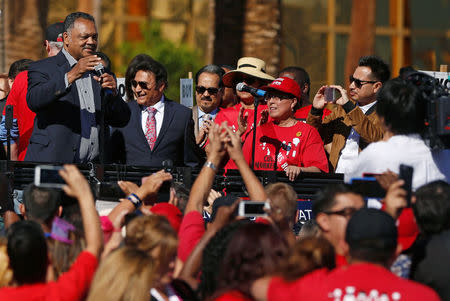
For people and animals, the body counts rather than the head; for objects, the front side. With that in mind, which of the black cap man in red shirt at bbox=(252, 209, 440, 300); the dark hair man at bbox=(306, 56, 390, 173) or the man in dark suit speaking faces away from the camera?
the black cap man in red shirt at bbox=(252, 209, 440, 300)

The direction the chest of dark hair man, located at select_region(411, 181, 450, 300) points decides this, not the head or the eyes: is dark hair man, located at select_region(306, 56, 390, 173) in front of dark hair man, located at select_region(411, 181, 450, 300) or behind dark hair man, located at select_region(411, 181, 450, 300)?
in front

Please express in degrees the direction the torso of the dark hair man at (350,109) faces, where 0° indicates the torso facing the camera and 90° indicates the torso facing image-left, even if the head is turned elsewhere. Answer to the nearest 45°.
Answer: approximately 45°

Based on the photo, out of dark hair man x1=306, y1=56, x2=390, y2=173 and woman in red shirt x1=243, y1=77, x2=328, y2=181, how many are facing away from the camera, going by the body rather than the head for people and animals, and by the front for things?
0

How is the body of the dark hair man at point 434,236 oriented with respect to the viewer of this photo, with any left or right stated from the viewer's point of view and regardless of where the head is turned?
facing away from the viewer

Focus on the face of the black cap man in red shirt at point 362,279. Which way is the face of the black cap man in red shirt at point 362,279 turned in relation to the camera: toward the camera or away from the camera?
away from the camera

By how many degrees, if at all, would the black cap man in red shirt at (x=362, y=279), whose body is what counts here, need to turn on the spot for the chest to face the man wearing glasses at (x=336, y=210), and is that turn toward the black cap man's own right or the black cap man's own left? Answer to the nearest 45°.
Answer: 0° — they already face them

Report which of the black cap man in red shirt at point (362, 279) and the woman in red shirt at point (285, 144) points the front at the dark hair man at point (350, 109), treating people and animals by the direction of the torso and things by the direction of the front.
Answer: the black cap man in red shirt at point (362, 279)

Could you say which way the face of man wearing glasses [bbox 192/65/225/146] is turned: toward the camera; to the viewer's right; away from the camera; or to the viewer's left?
toward the camera

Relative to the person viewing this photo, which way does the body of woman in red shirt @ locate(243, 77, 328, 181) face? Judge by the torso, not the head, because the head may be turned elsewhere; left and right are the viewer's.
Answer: facing the viewer and to the left of the viewer

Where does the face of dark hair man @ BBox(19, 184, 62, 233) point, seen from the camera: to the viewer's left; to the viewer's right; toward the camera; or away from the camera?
away from the camera

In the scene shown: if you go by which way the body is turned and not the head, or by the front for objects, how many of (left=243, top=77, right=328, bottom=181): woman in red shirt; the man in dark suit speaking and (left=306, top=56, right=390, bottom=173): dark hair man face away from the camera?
0

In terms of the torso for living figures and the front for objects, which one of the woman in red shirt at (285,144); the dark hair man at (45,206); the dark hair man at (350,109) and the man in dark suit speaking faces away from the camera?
the dark hair man at (45,206)

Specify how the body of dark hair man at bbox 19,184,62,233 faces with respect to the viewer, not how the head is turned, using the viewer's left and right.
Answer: facing away from the viewer

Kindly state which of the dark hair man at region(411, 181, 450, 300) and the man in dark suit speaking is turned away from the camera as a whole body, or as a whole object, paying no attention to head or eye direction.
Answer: the dark hair man
